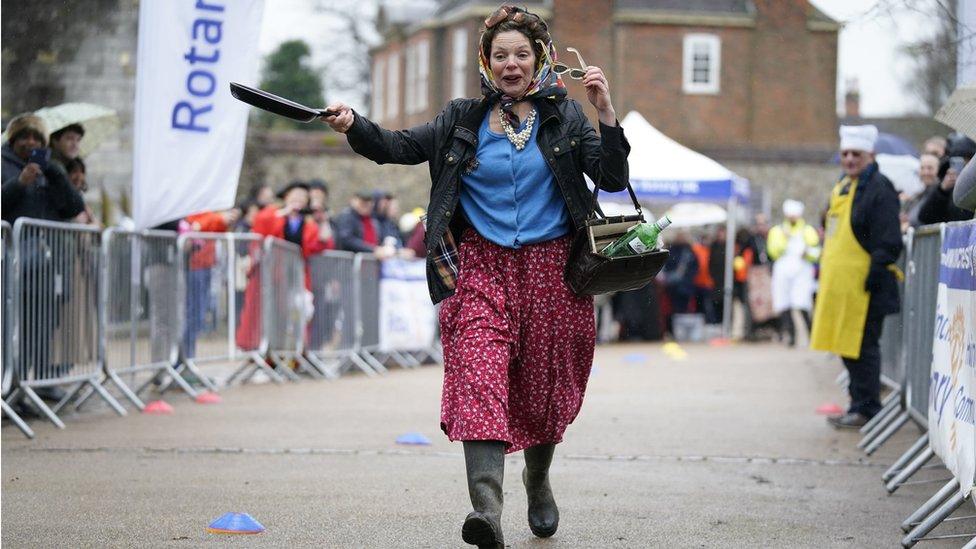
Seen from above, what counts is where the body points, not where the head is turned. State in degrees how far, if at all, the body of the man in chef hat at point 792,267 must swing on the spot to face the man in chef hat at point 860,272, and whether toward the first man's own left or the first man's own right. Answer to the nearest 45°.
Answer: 0° — they already face them

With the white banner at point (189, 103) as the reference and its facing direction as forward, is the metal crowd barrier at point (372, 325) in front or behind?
behind

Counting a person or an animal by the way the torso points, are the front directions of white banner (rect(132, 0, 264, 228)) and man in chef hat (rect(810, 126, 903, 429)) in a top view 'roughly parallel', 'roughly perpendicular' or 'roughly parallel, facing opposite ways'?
roughly perpendicular

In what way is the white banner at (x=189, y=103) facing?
toward the camera

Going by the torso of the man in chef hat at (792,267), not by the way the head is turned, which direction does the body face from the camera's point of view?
toward the camera

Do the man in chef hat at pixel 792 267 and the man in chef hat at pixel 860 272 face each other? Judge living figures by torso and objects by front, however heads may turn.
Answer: no

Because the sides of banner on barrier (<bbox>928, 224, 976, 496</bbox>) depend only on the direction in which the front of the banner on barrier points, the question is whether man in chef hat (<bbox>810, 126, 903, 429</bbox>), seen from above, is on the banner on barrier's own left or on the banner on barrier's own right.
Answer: on the banner on barrier's own right

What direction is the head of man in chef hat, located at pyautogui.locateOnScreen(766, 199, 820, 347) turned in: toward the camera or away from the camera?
toward the camera

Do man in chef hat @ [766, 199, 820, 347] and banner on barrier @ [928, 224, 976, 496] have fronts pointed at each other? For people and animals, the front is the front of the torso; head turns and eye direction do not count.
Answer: no

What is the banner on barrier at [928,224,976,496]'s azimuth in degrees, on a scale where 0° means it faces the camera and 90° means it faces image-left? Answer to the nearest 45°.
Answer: approximately 45°

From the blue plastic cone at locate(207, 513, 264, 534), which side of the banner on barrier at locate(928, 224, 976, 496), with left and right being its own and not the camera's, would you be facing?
front

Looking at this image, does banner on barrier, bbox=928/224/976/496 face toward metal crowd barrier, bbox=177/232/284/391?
no

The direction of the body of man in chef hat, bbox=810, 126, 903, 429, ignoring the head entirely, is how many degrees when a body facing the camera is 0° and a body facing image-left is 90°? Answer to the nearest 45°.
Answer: approximately 45°

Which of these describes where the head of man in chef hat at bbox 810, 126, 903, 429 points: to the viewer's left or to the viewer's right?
to the viewer's left

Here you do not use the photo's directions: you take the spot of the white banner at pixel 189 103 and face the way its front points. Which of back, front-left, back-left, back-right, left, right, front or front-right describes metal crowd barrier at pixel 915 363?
front-left

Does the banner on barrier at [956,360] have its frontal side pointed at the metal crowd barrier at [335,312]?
no

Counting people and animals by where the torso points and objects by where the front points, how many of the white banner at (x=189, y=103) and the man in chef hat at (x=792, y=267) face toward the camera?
2

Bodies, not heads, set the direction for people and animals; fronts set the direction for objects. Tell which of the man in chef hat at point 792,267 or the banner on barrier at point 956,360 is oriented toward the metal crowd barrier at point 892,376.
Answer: the man in chef hat

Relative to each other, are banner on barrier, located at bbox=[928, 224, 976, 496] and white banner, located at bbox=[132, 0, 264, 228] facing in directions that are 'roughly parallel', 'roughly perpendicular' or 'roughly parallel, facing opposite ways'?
roughly perpendicular
